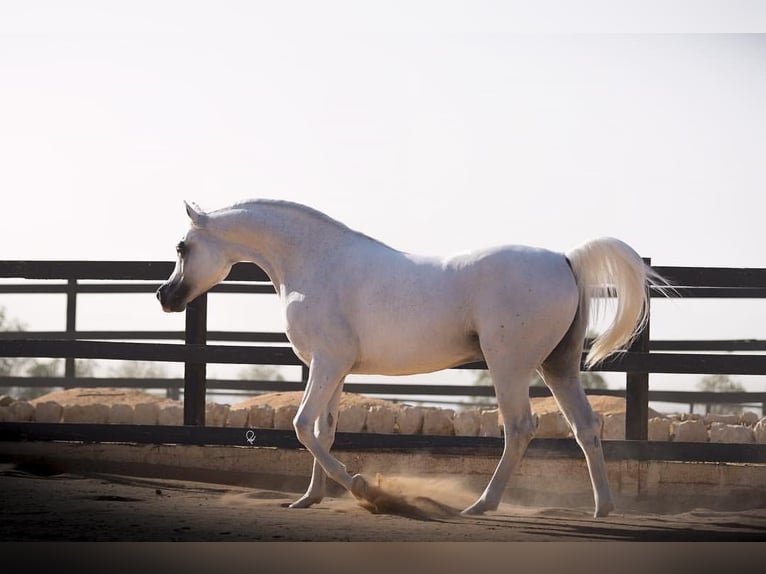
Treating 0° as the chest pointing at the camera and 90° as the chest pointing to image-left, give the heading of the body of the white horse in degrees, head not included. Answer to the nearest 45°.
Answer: approximately 90°

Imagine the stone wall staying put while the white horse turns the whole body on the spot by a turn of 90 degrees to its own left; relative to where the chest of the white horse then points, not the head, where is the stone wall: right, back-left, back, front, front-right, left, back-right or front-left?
back
